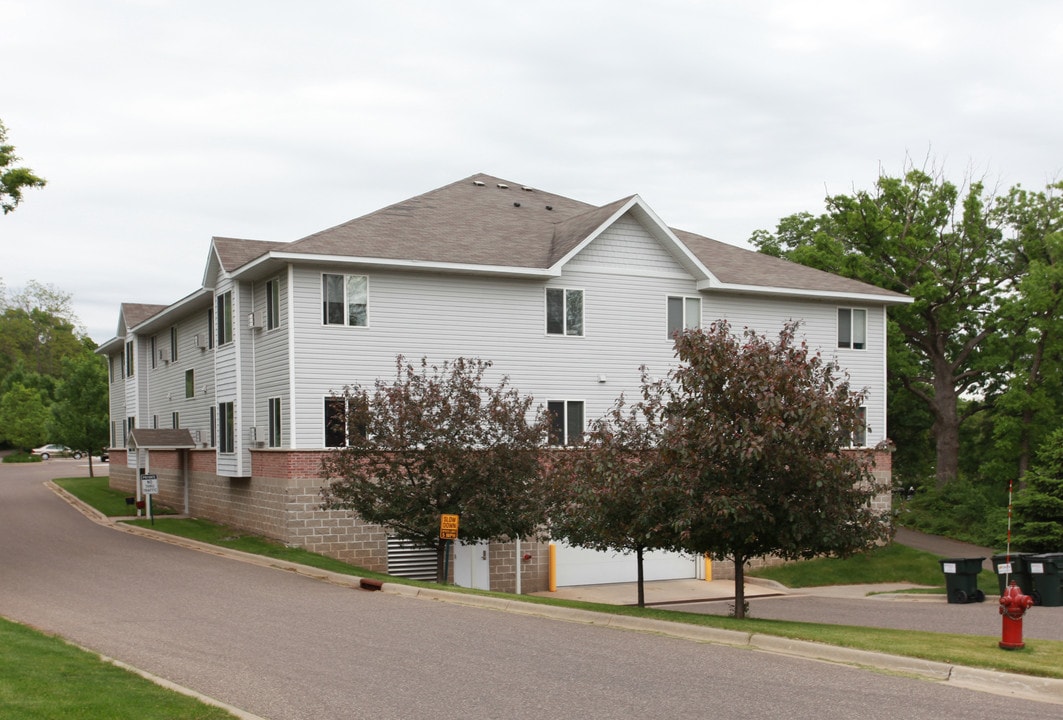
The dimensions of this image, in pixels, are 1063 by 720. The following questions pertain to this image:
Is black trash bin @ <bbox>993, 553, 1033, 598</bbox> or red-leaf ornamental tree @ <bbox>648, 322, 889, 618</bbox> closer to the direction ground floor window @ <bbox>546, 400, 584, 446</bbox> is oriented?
the red-leaf ornamental tree

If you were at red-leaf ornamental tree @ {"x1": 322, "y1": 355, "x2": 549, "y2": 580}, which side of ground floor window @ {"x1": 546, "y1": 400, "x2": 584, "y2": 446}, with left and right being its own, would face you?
front

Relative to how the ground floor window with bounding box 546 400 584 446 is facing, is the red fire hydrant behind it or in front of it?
in front

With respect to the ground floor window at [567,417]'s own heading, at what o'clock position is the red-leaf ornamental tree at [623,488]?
The red-leaf ornamental tree is roughly at 12 o'clock from the ground floor window.

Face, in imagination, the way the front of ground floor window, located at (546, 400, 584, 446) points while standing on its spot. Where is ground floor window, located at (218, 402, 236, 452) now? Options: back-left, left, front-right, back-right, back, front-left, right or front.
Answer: right

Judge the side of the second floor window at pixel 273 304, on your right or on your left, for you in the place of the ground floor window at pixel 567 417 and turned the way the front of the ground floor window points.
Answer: on your right

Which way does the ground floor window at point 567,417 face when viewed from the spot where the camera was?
facing the viewer

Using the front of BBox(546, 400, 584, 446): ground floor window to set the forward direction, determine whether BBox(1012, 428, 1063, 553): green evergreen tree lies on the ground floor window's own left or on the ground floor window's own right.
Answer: on the ground floor window's own left

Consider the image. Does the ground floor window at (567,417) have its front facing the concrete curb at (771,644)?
yes

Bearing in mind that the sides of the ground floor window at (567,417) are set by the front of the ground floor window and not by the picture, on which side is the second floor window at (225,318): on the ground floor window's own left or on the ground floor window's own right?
on the ground floor window's own right

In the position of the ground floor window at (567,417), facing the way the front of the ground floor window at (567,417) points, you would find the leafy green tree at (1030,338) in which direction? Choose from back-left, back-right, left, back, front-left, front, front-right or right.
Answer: back-left
